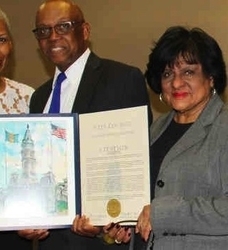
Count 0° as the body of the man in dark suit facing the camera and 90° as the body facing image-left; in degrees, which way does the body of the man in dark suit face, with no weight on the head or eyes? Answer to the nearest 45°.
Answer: approximately 45°
